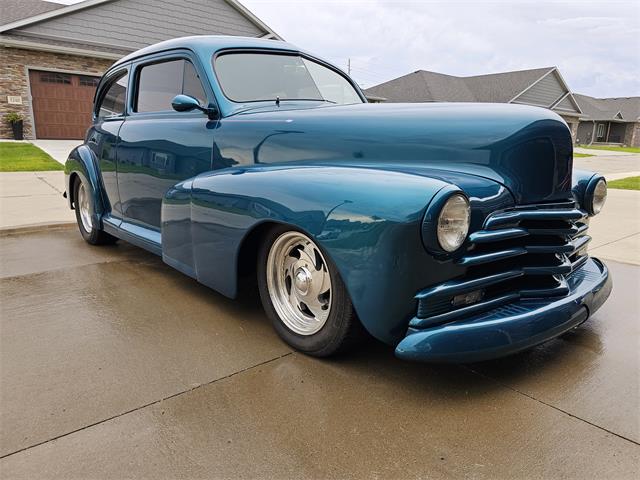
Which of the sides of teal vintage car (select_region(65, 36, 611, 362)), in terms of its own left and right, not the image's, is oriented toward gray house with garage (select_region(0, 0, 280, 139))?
back

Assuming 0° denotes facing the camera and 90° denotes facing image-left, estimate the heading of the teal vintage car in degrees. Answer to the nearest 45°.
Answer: approximately 315°

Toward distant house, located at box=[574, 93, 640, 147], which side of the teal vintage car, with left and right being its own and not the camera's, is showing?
left
